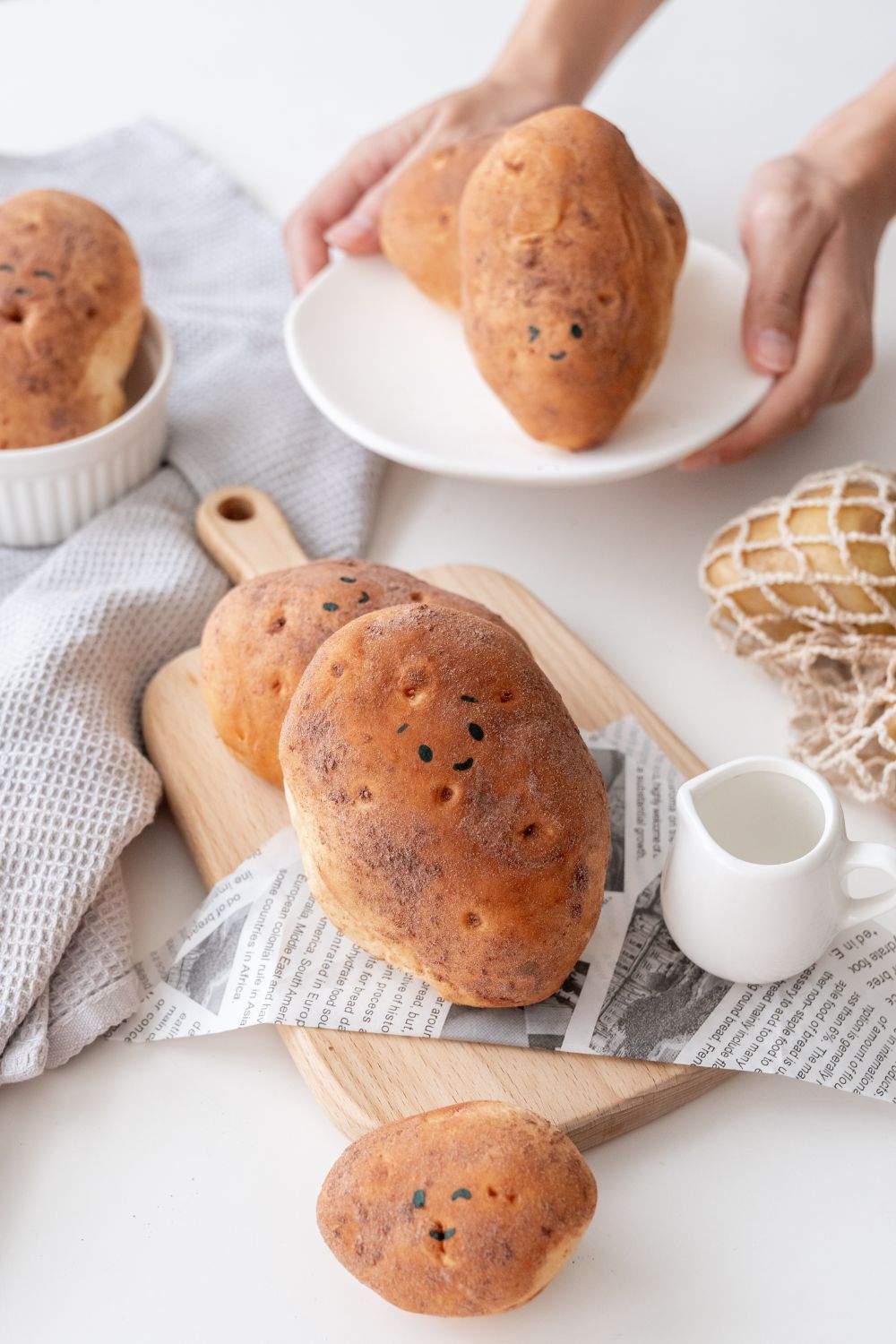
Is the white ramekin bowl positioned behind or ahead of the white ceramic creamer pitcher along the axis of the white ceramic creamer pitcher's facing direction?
ahead

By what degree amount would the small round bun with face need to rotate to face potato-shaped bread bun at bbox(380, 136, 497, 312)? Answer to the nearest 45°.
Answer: approximately 135° to its right

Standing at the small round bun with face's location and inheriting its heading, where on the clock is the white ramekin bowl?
The white ramekin bowl is roughly at 4 o'clock from the small round bun with face.

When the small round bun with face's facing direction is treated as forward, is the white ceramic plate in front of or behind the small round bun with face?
behind

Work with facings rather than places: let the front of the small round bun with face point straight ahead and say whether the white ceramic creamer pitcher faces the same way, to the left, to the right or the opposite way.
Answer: to the right

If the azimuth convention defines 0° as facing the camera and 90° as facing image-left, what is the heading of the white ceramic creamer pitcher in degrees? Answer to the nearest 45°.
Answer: approximately 90°

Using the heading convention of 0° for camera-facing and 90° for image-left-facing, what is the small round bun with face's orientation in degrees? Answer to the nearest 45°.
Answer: approximately 0°

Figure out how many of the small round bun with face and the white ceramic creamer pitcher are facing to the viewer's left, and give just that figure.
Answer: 1
